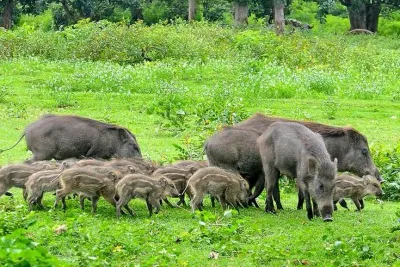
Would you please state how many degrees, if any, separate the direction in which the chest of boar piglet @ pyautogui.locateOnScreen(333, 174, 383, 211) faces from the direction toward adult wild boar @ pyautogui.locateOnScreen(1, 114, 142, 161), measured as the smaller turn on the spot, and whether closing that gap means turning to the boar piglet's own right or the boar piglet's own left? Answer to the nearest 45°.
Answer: approximately 180°

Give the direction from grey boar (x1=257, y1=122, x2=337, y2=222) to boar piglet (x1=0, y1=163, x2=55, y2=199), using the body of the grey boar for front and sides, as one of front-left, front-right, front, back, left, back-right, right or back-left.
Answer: back-right

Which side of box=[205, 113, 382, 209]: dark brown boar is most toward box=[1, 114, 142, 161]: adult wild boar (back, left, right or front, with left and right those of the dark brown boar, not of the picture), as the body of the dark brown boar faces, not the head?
back

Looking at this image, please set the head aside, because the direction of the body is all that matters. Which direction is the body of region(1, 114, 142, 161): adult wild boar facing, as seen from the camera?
to the viewer's right

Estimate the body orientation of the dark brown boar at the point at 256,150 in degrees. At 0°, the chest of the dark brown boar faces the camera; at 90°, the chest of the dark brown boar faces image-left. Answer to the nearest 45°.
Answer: approximately 270°

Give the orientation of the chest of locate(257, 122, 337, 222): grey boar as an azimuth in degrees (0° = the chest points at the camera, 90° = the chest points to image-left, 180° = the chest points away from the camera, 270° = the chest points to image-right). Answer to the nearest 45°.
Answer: approximately 315°
